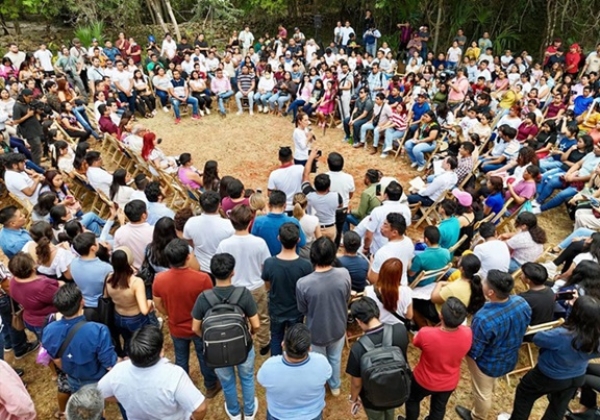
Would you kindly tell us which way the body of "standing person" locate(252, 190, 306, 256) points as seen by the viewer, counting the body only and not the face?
away from the camera

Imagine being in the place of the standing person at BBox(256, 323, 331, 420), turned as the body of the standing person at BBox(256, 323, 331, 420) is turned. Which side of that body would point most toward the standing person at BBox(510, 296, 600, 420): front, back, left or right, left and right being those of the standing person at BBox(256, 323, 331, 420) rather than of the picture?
right

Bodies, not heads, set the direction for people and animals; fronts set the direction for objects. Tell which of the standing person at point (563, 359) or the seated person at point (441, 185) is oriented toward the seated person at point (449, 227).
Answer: the standing person

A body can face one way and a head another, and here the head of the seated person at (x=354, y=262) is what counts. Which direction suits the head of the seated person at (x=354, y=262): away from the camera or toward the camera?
away from the camera

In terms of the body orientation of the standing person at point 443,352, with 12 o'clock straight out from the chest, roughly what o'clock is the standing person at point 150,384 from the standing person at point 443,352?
the standing person at point 150,384 is roughly at 8 o'clock from the standing person at point 443,352.

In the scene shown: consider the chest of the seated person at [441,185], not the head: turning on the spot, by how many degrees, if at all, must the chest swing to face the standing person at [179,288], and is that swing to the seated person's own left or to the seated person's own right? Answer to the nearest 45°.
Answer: approximately 45° to the seated person's own left

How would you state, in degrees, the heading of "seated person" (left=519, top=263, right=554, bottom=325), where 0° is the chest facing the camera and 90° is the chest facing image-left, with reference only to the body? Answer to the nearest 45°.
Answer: approximately 135°

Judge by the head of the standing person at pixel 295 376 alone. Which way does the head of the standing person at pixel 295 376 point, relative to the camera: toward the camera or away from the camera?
away from the camera

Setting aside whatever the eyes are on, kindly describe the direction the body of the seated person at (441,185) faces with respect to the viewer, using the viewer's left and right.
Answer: facing to the left of the viewer

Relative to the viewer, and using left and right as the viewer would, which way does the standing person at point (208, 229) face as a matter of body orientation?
facing away from the viewer

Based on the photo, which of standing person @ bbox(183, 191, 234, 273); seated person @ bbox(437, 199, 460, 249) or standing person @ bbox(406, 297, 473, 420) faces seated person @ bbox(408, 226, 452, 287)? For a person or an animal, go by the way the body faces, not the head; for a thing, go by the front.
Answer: standing person @ bbox(406, 297, 473, 420)

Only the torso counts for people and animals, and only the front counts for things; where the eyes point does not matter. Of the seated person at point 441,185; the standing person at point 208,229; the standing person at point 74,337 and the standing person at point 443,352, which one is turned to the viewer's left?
the seated person

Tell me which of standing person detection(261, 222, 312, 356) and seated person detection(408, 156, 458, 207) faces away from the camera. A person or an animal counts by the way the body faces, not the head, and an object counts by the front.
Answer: the standing person

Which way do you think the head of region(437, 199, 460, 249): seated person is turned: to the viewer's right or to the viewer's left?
to the viewer's left

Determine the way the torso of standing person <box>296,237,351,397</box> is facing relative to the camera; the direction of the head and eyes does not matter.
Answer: away from the camera

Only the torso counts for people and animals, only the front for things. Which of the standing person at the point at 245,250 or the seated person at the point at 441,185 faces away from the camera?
the standing person
